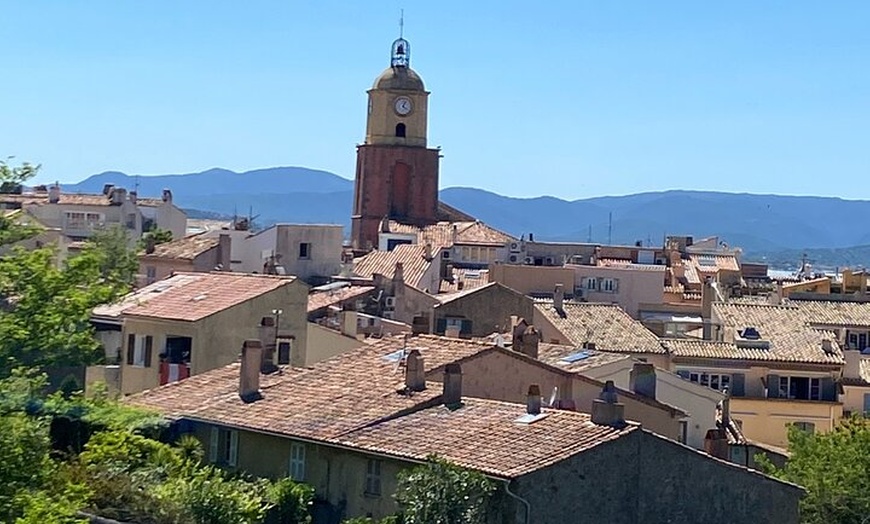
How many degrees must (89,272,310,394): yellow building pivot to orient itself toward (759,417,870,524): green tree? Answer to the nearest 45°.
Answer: approximately 90° to its left

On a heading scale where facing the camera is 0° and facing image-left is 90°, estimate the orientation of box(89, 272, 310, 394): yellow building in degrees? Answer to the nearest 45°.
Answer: approximately 45°
